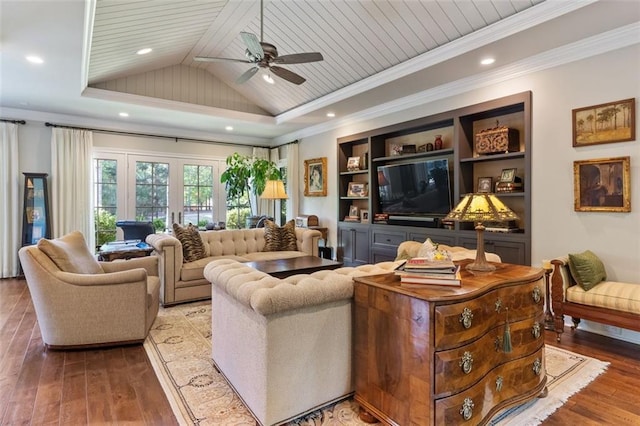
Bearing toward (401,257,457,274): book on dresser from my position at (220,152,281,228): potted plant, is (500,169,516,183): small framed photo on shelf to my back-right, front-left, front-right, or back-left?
front-left

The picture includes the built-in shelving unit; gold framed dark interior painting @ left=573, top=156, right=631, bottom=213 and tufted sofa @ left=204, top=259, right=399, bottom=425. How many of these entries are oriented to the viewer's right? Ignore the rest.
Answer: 0

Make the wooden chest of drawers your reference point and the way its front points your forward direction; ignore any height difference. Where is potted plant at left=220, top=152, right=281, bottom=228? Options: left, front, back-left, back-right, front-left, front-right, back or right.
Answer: back

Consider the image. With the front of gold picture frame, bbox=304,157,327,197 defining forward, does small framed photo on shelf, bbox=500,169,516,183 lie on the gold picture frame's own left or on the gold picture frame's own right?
on the gold picture frame's own left

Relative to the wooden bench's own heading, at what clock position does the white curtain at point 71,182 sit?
The white curtain is roughly at 1 o'clock from the wooden bench.

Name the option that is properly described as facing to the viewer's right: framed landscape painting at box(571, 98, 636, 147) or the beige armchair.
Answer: the beige armchair

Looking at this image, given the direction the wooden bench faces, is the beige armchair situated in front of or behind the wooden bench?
in front

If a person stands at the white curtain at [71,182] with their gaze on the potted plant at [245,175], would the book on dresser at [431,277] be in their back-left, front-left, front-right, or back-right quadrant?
front-right

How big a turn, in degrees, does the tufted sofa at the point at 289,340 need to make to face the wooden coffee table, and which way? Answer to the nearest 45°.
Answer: approximately 45° to its right

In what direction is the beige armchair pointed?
to the viewer's right

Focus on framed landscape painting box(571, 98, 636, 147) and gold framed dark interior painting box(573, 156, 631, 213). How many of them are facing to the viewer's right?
0

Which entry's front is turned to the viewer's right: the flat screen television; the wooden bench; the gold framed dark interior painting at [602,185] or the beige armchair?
the beige armchair

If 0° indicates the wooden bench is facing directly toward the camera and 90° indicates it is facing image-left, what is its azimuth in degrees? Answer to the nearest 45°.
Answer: approximately 45°

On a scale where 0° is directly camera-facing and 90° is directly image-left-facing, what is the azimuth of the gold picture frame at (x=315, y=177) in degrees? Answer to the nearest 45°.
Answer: approximately 45°

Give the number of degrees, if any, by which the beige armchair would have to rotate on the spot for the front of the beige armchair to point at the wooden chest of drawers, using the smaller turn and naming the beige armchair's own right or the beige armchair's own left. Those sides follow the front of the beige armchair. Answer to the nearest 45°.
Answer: approximately 45° to the beige armchair's own right

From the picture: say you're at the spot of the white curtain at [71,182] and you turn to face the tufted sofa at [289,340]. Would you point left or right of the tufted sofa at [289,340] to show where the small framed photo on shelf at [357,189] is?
left

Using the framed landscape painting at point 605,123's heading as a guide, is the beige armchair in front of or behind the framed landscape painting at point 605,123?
in front
